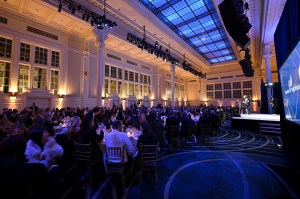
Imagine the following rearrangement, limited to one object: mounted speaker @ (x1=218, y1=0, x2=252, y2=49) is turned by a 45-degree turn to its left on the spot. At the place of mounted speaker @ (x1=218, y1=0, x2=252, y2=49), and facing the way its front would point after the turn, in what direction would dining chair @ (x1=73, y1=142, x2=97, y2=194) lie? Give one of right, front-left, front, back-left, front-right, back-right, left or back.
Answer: front

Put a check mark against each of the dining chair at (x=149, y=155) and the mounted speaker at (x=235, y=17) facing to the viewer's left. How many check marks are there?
1

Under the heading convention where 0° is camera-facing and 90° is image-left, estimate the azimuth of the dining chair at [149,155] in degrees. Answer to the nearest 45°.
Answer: approximately 180°

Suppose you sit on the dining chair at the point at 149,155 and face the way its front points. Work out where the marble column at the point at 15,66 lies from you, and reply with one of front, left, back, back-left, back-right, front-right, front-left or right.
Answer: front-left

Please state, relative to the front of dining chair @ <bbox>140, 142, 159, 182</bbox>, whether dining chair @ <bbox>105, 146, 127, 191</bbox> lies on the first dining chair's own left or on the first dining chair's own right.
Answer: on the first dining chair's own left

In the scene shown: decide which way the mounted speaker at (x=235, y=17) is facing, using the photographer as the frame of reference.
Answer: facing to the left of the viewer

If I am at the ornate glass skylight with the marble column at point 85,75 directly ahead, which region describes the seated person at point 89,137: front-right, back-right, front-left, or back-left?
front-left

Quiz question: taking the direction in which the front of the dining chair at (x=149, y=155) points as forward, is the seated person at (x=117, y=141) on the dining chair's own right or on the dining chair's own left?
on the dining chair's own left

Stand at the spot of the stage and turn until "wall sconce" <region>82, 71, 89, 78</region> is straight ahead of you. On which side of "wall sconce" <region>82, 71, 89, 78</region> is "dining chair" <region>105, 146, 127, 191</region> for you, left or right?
left

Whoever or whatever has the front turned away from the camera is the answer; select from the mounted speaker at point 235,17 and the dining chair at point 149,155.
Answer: the dining chair

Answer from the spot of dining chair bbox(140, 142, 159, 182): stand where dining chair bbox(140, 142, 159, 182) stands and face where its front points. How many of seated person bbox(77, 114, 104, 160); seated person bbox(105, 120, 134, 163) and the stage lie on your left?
2

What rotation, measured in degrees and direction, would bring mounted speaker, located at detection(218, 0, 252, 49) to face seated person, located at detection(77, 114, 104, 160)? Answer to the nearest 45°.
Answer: approximately 45° to its left

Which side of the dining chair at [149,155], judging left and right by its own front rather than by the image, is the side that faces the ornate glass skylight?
front

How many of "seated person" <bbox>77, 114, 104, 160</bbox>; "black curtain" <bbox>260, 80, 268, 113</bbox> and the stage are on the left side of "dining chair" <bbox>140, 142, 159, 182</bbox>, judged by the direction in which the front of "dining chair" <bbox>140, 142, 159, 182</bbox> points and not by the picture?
1
